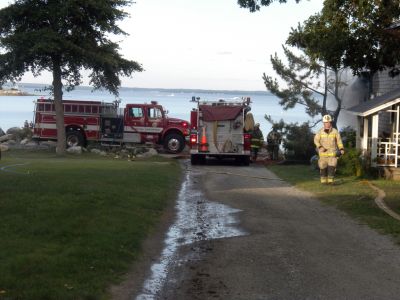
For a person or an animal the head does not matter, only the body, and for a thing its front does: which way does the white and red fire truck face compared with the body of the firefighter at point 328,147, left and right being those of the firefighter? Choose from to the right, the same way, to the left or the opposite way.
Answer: the opposite way

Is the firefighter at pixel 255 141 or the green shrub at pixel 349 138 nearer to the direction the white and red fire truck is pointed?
the firefighter

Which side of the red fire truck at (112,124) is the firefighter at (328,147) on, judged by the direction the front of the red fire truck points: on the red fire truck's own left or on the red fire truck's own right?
on the red fire truck's own right

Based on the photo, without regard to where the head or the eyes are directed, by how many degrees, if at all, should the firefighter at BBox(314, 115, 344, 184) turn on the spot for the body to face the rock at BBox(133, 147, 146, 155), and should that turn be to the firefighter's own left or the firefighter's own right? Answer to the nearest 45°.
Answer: approximately 135° to the firefighter's own right

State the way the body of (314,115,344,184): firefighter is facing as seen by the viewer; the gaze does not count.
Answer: toward the camera

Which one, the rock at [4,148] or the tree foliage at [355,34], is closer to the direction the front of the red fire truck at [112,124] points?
the tree foliage

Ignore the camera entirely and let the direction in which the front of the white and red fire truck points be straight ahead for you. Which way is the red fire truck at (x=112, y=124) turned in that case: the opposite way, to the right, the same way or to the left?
to the right

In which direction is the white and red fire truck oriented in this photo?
away from the camera

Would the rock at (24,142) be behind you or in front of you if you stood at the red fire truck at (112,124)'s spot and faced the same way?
behind

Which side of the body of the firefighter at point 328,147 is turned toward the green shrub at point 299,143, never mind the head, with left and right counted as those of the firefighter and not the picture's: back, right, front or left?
back

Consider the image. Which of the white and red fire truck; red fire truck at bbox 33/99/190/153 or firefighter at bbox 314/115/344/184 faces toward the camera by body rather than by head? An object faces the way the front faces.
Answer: the firefighter

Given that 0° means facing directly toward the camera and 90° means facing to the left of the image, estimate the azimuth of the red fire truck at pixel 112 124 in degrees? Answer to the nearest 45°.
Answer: approximately 270°

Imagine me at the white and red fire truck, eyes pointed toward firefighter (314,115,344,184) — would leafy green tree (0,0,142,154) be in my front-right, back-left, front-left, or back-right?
back-right

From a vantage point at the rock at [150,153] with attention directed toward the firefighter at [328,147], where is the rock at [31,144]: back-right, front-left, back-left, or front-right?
back-right

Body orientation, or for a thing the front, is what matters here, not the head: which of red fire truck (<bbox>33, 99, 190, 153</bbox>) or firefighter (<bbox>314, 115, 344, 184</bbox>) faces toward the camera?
the firefighter
